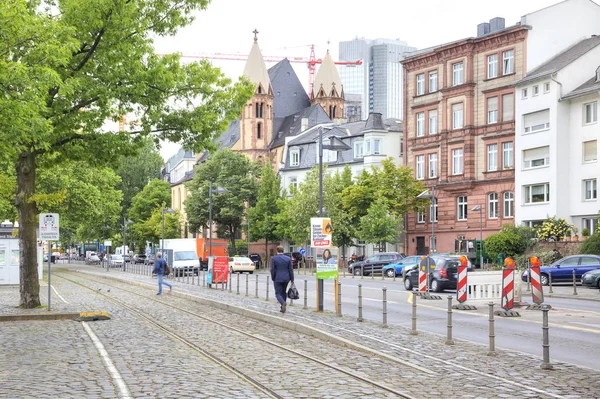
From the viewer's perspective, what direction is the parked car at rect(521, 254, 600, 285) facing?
to the viewer's left

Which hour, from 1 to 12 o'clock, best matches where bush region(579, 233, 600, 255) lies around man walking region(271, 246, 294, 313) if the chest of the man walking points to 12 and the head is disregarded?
The bush is roughly at 1 o'clock from the man walking.

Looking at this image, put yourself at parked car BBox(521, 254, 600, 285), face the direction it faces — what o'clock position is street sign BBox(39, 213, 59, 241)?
The street sign is roughly at 10 o'clock from the parked car.

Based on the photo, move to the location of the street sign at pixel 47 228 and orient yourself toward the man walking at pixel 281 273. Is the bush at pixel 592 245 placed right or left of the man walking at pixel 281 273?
left

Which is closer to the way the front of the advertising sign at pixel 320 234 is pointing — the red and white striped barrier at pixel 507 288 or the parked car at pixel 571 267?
the red and white striped barrier

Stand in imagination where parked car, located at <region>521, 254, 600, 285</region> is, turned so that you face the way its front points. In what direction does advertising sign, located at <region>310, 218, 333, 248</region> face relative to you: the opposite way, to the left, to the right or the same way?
to the left

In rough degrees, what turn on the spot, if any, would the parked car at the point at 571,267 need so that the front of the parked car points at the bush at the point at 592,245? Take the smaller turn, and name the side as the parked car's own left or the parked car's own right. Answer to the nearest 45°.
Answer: approximately 90° to the parked car's own right

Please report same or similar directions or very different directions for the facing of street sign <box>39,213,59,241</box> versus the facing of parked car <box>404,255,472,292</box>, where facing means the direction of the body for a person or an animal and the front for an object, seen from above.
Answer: very different directions

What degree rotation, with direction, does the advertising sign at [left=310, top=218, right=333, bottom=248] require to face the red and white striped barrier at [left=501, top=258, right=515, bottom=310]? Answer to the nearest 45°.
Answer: approximately 90° to its left
